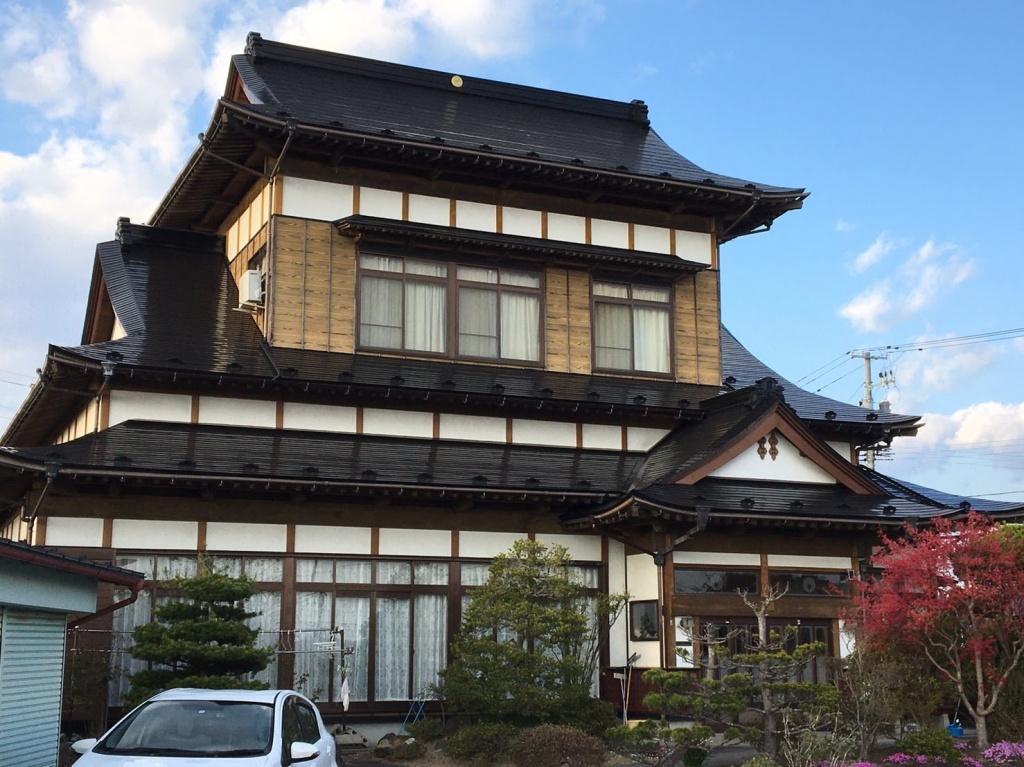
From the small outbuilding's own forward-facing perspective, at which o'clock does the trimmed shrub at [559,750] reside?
The trimmed shrub is roughly at 10 o'clock from the small outbuilding.

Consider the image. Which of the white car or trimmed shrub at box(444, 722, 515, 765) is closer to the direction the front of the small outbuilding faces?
the white car

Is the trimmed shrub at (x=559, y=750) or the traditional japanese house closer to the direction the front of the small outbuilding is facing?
the trimmed shrub

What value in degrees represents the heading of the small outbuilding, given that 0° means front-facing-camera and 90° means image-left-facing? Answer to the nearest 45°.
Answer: approximately 315°

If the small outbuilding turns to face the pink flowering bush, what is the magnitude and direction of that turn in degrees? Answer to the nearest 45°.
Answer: approximately 45° to its left

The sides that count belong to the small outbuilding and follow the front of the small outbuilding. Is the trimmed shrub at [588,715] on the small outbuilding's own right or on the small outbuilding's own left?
on the small outbuilding's own left

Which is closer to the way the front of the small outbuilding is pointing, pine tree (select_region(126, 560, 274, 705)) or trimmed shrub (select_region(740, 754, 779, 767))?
the trimmed shrub

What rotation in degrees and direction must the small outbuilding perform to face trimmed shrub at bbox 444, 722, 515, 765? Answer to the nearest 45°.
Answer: approximately 90° to its left

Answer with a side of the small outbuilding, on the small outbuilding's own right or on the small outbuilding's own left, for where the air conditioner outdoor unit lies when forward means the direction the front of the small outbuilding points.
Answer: on the small outbuilding's own left

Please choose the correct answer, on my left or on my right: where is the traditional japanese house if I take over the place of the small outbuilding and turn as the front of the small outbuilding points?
on my left

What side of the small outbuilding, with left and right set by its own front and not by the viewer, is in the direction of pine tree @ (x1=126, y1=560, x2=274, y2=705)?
left
